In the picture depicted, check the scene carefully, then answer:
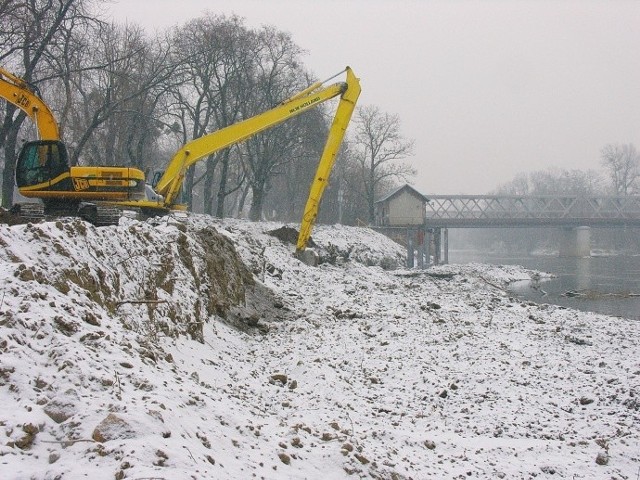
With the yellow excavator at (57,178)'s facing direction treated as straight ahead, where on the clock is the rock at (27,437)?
The rock is roughly at 9 o'clock from the yellow excavator.

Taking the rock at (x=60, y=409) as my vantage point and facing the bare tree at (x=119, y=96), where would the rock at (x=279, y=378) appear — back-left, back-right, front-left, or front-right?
front-right

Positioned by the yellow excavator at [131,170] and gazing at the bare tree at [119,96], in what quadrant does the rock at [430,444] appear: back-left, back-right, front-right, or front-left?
back-right

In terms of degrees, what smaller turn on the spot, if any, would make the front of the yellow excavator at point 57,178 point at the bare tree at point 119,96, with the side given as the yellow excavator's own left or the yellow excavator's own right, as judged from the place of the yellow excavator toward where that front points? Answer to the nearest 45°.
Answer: approximately 90° to the yellow excavator's own right

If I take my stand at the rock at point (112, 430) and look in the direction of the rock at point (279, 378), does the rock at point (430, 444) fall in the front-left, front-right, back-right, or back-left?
front-right

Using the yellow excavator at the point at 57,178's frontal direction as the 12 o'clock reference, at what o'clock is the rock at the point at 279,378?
The rock is roughly at 8 o'clock from the yellow excavator.

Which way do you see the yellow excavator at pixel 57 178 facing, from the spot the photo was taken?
facing to the left of the viewer

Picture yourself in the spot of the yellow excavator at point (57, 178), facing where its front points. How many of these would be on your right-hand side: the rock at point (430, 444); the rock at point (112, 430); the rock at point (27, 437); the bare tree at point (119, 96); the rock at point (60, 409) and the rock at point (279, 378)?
1
